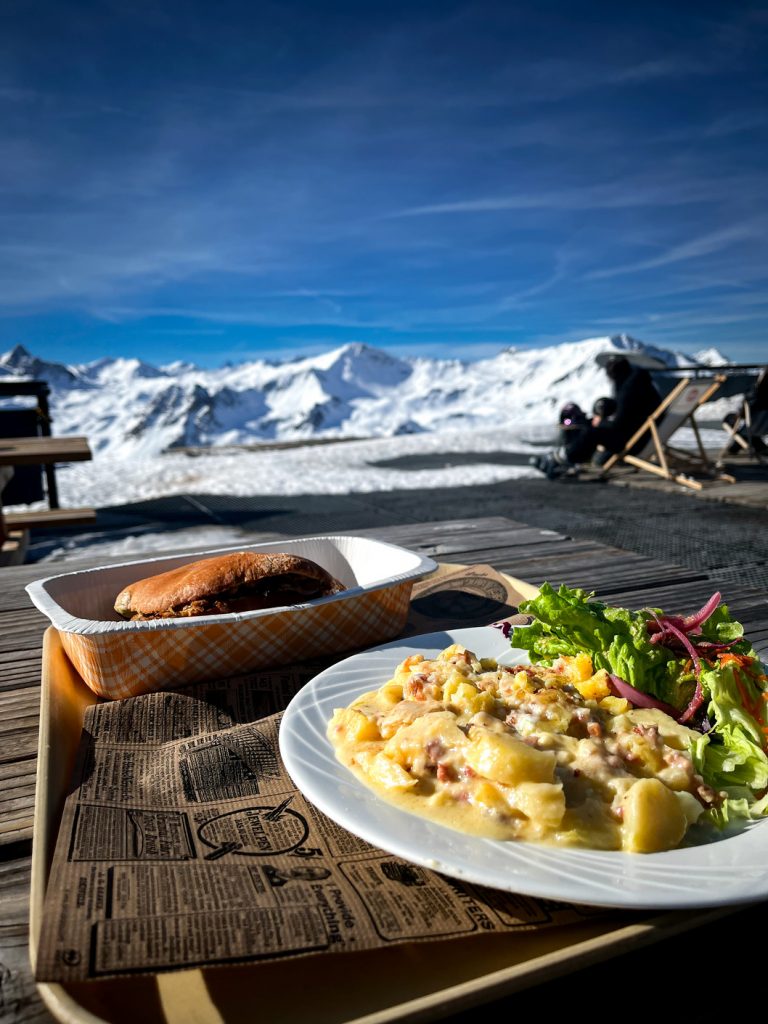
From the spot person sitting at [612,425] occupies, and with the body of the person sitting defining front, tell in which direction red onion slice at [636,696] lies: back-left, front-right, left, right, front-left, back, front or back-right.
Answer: left

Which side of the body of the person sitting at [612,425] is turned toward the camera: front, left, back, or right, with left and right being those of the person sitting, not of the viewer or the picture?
left

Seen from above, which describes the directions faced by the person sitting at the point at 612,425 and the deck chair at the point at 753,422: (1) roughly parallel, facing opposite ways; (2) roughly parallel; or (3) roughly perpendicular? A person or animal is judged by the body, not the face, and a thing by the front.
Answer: roughly parallel

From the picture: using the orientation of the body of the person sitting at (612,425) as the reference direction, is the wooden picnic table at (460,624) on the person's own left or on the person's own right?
on the person's own left

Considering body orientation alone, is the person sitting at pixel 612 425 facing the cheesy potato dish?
no

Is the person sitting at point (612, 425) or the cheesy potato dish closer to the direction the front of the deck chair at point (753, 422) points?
the person sitting

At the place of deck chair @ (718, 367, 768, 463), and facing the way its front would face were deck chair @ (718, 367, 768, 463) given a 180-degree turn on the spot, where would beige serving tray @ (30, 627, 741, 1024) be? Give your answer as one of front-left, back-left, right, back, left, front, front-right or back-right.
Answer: right

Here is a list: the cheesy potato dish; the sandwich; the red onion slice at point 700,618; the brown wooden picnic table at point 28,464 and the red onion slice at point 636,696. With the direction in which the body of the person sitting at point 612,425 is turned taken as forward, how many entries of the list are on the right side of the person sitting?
0

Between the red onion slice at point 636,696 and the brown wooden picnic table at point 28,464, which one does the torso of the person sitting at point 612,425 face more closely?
the brown wooden picnic table

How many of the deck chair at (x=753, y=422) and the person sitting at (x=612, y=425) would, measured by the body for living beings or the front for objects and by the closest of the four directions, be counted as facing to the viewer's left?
2

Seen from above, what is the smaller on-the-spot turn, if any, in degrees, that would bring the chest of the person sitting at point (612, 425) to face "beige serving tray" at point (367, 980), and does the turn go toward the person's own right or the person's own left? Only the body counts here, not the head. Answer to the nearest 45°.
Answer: approximately 90° to the person's own left

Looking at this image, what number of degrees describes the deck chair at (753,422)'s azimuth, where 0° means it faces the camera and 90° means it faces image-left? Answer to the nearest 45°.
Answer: approximately 90°

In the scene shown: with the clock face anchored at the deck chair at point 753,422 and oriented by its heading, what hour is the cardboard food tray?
The cardboard food tray is roughly at 9 o'clock from the deck chair.

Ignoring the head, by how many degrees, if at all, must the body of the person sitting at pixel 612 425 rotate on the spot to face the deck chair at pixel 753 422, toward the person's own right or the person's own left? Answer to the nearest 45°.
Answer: approximately 135° to the person's own right

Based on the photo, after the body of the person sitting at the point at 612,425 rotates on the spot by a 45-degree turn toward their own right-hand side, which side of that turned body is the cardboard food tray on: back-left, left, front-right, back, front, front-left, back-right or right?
back-left

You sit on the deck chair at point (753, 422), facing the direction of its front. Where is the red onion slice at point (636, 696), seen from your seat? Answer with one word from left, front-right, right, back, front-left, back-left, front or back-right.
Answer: left

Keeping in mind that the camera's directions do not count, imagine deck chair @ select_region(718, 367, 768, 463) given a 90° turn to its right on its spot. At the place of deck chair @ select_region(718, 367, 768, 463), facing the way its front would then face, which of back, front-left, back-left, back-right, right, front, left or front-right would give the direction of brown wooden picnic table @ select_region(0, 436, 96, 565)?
back-left

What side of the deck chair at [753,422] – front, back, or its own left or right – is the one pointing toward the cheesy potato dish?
left
